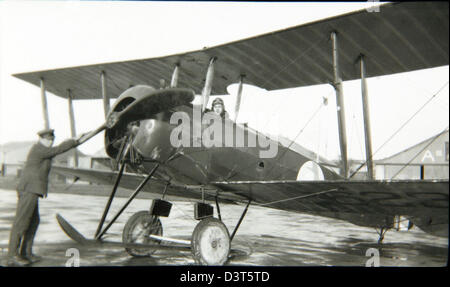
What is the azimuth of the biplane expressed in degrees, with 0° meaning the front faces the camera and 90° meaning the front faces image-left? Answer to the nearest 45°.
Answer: approximately 45°

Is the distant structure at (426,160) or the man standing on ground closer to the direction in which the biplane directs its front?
the man standing on ground

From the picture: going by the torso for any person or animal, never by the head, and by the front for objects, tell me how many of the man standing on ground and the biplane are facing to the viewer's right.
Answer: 1

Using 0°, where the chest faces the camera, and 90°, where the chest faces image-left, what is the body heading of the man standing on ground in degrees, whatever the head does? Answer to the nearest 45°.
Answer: approximately 270°

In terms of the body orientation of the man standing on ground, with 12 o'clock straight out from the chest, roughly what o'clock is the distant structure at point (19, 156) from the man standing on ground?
The distant structure is roughly at 9 o'clock from the man standing on ground.

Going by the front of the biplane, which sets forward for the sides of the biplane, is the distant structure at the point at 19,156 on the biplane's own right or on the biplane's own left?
on the biplane's own right
